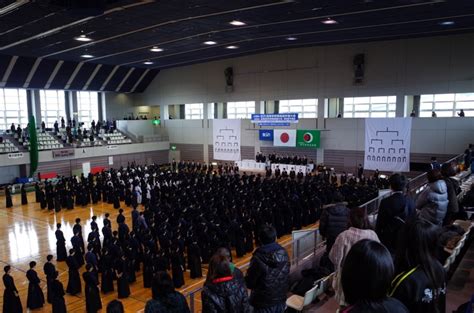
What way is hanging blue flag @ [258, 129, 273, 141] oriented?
toward the camera

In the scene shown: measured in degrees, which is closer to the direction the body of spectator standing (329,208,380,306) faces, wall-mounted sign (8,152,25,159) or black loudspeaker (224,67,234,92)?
the black loudspeaker

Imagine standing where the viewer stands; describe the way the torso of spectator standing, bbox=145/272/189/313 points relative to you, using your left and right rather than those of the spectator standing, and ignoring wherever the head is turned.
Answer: facing away from the viewer

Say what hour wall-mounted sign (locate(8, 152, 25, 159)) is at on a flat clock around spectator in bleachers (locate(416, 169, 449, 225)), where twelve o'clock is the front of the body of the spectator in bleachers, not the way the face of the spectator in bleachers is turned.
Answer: The wall-mounted sign is roughly at 11 o'clock from the spectator in bleachers.

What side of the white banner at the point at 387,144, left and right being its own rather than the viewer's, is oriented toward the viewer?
front

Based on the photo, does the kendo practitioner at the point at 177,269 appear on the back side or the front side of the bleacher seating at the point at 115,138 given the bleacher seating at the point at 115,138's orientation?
on the front side

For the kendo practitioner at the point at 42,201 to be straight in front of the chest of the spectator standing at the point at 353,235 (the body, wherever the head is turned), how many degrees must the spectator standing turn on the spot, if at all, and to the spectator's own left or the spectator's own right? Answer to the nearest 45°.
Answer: approximately 45° to the spectator's own left

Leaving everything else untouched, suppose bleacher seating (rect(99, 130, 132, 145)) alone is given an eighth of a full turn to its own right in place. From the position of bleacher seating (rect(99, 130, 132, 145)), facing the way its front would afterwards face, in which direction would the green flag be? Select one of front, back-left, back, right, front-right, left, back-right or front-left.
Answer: front-left

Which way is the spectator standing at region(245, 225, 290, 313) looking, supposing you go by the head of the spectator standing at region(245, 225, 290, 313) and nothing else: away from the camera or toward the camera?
away from the camera

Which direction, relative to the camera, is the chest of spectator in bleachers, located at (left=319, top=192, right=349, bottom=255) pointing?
away from the camera

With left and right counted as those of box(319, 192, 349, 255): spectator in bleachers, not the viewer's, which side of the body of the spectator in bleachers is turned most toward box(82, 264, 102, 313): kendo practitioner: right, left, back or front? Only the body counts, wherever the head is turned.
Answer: left

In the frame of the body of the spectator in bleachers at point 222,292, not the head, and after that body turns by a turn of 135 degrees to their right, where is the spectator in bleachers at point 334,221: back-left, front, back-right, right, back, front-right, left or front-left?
left

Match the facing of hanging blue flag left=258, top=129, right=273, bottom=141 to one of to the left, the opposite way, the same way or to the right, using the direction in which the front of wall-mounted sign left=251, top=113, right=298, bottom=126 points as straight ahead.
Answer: the same way

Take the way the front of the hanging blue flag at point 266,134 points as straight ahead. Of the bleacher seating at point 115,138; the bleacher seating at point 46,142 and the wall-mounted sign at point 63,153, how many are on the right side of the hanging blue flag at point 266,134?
3

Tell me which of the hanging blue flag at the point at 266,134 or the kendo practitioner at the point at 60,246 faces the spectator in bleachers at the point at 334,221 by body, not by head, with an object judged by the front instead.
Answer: the hanging blue flag

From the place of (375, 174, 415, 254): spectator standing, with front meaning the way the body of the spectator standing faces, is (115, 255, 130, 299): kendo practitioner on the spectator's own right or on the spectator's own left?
on the spectator's own left

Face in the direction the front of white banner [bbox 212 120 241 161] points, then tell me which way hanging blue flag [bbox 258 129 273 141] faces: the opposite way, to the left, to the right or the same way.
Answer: the same way

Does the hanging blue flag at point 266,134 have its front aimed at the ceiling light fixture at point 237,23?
yes

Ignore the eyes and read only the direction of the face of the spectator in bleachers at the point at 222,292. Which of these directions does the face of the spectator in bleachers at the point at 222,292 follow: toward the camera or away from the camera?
away from the camera

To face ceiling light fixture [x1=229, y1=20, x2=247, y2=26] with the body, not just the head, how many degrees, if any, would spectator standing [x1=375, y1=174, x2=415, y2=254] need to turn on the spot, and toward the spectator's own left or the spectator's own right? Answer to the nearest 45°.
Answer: approximately 45° to the spectator's own left

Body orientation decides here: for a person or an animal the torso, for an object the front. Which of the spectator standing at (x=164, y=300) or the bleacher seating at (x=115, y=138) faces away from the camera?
the spectator standing

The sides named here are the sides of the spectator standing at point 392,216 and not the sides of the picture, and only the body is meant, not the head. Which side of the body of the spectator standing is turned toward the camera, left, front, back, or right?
back

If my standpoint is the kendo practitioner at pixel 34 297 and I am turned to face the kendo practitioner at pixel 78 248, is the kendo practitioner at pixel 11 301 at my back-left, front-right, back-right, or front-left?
back-left
